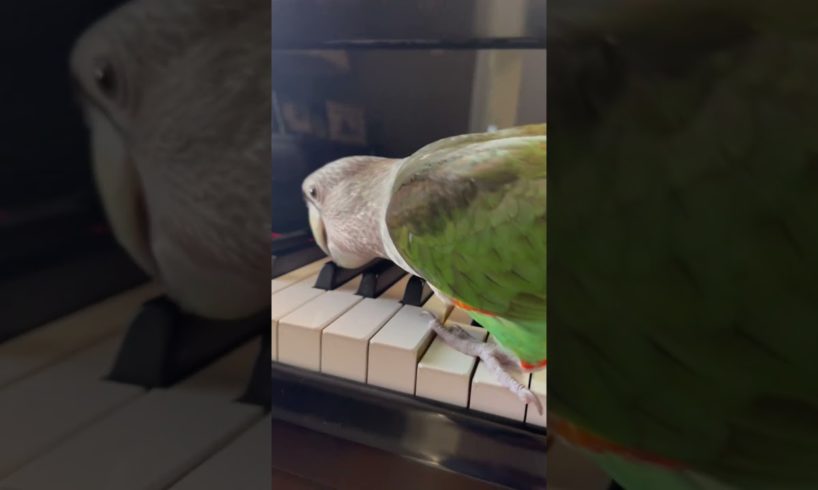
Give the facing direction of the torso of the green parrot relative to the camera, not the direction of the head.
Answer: to the viewer's left
